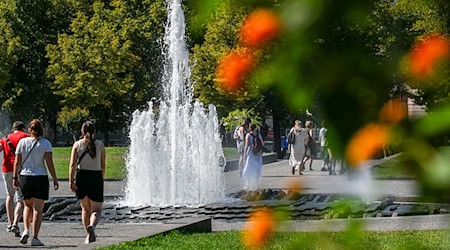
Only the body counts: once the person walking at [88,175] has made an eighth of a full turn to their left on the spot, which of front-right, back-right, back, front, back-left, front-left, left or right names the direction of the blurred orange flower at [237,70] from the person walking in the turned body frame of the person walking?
back-left

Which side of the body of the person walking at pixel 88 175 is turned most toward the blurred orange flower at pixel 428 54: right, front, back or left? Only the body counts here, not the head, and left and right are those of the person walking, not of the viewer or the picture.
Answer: back

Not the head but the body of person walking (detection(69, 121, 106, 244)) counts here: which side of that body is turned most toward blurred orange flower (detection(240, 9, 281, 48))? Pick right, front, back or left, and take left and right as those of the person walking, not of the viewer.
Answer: back

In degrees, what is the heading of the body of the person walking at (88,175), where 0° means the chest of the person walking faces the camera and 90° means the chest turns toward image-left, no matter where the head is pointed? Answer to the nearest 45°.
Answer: approximately 180°

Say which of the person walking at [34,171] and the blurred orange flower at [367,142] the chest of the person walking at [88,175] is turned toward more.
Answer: the person walking

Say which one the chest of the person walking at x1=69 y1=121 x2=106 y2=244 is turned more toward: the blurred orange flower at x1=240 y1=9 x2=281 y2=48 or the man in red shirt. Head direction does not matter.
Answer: the man in red shirt

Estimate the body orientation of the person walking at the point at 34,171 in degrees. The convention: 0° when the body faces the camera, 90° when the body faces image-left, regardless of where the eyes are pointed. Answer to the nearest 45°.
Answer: approximately 180°

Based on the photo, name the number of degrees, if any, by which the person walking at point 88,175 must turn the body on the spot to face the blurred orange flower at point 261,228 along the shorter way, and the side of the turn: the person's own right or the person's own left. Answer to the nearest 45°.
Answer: approximately 180°

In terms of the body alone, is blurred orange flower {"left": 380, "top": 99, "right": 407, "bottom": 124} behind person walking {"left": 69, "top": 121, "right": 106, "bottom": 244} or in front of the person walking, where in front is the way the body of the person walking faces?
behind

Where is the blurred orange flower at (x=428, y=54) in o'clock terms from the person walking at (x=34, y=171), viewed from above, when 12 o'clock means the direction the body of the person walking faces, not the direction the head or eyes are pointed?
The blurred orange flower is roughly at 6 o'clock from the person walking.

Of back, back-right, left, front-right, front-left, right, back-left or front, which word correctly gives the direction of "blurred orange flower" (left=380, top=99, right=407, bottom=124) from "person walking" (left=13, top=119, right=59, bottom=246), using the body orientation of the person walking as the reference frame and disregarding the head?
back

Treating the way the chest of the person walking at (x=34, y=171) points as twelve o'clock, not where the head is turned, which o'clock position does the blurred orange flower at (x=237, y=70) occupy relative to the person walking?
The blurred orange flower is roughly at 6 o'clock from the person walking.
